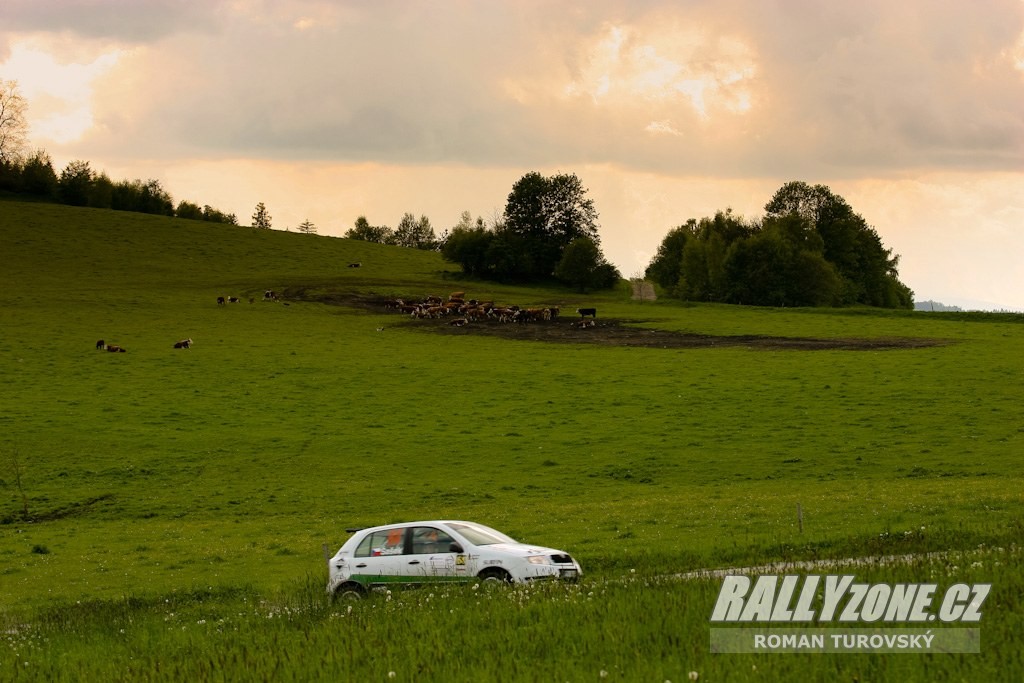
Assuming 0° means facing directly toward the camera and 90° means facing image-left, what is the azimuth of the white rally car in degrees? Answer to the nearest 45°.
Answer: approximately 315°
